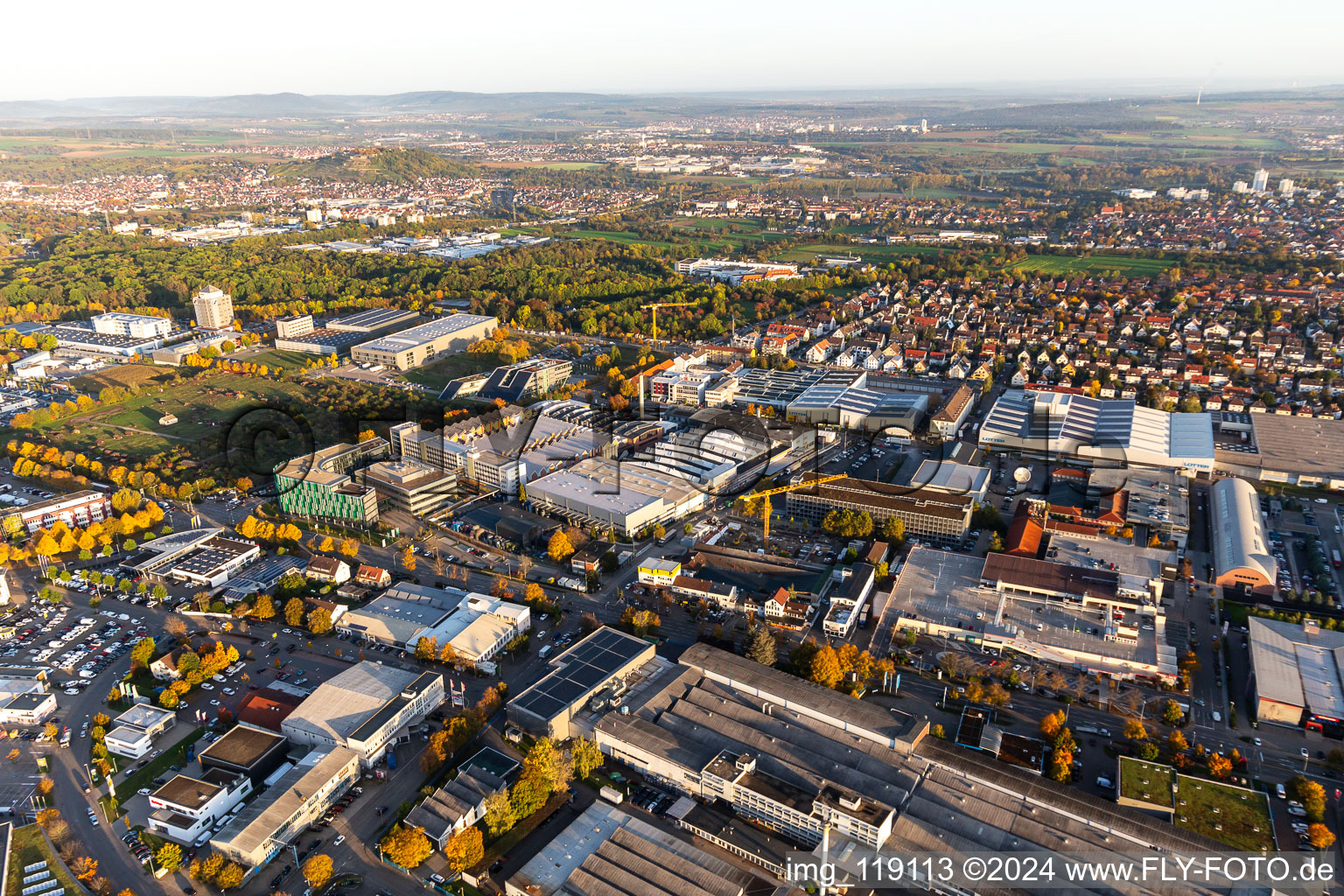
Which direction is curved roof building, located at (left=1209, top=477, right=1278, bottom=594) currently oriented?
toward the camera

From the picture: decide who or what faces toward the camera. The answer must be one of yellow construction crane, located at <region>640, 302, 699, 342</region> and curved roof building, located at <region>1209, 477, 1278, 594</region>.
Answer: the curved roof building

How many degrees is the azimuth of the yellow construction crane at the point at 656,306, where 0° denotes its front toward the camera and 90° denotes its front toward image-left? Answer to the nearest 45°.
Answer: approximately 270°

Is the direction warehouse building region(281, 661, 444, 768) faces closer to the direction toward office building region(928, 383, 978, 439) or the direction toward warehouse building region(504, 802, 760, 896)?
the warehouse building

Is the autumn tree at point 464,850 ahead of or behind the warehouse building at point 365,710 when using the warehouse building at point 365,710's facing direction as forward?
ahead

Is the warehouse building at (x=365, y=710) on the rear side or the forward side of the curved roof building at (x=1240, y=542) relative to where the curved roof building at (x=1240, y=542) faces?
on the forward side
